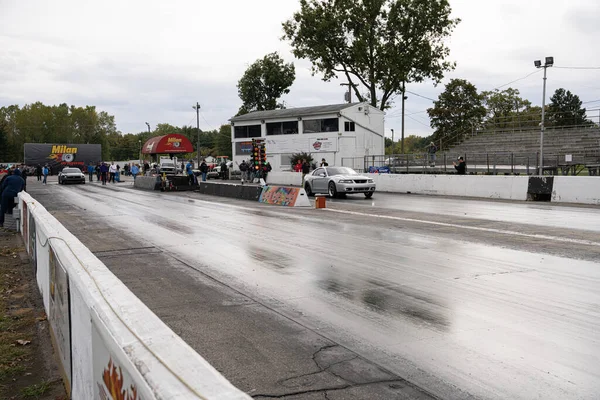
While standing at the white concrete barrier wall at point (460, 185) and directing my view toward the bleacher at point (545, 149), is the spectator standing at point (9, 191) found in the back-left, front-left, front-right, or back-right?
back-left

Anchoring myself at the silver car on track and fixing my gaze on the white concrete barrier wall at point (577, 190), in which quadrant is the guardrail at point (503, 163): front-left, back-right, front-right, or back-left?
front-left

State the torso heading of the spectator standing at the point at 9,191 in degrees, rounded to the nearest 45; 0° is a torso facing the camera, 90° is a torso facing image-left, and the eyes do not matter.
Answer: approximately 225°

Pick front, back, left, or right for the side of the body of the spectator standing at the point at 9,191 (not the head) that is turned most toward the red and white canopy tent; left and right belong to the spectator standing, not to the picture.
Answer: front

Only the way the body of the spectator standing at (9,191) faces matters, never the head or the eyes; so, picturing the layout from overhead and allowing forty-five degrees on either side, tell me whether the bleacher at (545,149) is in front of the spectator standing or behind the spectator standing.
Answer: in front

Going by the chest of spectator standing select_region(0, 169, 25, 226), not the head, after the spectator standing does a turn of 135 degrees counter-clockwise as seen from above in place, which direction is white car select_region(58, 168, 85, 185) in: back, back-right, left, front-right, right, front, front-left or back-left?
right

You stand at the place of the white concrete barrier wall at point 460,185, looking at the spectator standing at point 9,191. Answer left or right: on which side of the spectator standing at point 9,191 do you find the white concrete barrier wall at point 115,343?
left

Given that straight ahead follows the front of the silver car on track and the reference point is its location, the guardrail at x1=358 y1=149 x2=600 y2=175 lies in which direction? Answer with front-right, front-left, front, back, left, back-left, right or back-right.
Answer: left

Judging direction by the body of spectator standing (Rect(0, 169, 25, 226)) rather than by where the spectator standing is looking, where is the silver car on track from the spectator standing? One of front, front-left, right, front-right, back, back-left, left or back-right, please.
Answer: front-right

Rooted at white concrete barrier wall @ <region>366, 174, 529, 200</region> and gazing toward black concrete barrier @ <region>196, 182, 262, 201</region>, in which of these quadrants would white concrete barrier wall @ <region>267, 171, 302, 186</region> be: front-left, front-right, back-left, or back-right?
front-right
